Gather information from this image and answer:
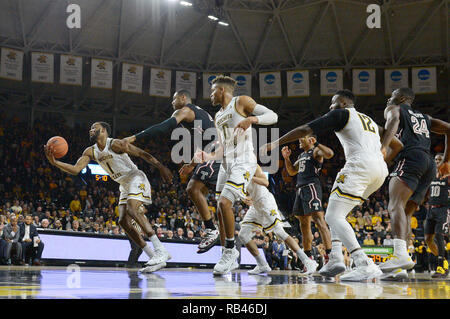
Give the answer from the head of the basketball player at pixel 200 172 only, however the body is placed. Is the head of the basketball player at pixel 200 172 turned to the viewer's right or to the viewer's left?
to the viewer's left

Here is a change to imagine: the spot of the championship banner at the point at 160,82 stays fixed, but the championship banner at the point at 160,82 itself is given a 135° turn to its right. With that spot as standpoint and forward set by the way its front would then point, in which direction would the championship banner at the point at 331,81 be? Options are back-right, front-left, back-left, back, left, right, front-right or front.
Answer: back-right

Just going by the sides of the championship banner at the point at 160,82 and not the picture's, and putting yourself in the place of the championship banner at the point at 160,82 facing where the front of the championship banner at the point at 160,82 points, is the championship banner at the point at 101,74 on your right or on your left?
on your right

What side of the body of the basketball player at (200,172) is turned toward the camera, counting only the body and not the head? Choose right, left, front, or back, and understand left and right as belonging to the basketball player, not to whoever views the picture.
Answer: left

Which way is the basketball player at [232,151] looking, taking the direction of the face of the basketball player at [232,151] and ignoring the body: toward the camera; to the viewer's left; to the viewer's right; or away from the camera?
to the viewer's left

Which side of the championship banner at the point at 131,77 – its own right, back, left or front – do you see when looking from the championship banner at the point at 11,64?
right

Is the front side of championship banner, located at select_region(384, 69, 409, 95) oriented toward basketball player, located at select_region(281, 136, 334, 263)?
yes
